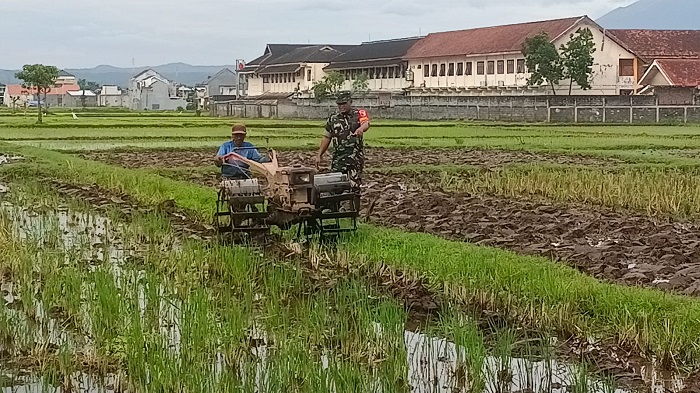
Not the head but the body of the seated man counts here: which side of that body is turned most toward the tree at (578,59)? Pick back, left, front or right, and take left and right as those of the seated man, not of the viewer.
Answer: back

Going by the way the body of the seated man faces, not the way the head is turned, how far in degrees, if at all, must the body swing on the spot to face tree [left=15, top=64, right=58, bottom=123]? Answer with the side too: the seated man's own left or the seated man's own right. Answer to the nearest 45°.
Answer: approximately 180°

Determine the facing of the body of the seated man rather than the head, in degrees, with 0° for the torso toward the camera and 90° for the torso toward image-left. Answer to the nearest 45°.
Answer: approximately 0°

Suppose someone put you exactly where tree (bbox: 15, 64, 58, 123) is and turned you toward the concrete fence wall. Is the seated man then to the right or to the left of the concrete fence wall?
right

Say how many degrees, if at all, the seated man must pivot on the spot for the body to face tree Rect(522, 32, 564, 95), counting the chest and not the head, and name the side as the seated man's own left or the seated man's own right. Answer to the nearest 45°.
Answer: approximately 180°

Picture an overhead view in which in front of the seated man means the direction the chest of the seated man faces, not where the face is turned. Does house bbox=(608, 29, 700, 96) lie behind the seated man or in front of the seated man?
behind

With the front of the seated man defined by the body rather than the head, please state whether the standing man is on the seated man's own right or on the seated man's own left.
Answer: on the seated man's own left
